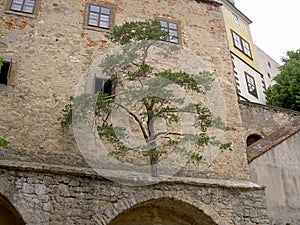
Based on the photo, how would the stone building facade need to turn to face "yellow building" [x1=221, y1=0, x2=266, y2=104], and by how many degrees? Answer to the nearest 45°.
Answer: approximately 135° to its left

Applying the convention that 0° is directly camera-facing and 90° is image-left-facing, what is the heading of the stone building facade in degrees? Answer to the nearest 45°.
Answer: approximately 0°

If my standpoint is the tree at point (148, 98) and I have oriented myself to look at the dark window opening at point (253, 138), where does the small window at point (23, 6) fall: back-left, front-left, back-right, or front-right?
back-left

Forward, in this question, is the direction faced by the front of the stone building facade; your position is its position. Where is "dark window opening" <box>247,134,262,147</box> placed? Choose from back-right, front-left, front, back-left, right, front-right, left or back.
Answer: back-left

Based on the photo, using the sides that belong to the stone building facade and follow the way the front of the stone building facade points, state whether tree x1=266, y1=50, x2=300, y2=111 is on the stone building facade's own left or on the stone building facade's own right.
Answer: on the stone building facade's own left
